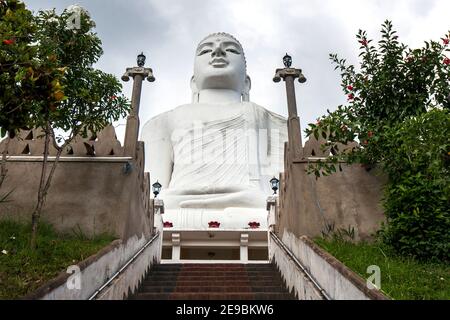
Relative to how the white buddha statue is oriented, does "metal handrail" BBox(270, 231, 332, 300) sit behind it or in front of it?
in front

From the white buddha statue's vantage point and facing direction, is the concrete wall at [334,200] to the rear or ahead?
ahead

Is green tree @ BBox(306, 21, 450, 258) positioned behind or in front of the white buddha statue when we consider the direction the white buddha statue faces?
in front

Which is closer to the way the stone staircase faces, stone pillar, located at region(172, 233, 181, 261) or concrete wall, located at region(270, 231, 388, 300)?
the concrete wall

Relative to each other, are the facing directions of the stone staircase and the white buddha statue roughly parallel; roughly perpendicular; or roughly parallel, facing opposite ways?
roughly parallel

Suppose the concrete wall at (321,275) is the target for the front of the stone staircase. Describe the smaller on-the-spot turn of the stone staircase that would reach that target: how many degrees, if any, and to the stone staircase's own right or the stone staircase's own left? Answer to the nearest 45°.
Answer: approximately 45° to the stone staircase's own left

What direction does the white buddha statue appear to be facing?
toward the camera

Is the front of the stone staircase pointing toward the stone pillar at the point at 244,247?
no

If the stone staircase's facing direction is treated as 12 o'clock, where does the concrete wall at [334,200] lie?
The concrete wall is roughly at 9 o'clock from the stone staircase.

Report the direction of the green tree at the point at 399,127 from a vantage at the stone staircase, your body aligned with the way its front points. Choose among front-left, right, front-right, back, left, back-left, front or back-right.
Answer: left

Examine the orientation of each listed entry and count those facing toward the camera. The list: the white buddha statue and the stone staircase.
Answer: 2

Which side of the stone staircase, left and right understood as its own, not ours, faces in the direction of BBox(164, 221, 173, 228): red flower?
back

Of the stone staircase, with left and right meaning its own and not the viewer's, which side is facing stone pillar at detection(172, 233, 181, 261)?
back

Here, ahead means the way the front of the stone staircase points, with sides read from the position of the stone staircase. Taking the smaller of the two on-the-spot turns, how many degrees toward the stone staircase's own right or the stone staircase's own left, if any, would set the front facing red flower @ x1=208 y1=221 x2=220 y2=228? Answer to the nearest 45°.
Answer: approximately 180°

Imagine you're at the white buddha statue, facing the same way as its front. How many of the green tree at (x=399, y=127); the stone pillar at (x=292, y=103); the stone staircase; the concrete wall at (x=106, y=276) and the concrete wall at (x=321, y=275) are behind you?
0

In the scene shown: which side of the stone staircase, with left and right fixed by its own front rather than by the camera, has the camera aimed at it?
front
